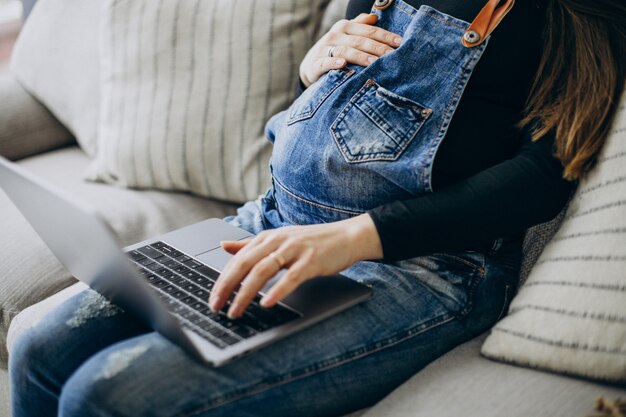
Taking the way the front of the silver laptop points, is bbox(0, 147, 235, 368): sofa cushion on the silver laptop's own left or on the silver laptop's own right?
on the silver laptop's own left

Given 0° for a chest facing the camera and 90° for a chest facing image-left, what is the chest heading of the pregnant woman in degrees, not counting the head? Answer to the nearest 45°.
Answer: approximately 45°

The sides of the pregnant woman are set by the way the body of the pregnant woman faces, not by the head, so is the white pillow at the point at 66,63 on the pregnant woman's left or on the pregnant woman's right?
on the pregnant woman's right

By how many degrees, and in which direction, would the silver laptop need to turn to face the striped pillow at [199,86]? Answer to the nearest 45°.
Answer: approximately 45° to its left

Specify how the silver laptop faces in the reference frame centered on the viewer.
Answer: facing away from the viewer and to the right of the viewer

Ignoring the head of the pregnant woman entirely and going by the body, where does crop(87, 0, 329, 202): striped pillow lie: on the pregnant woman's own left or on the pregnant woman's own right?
on the pregnant woman's own right
